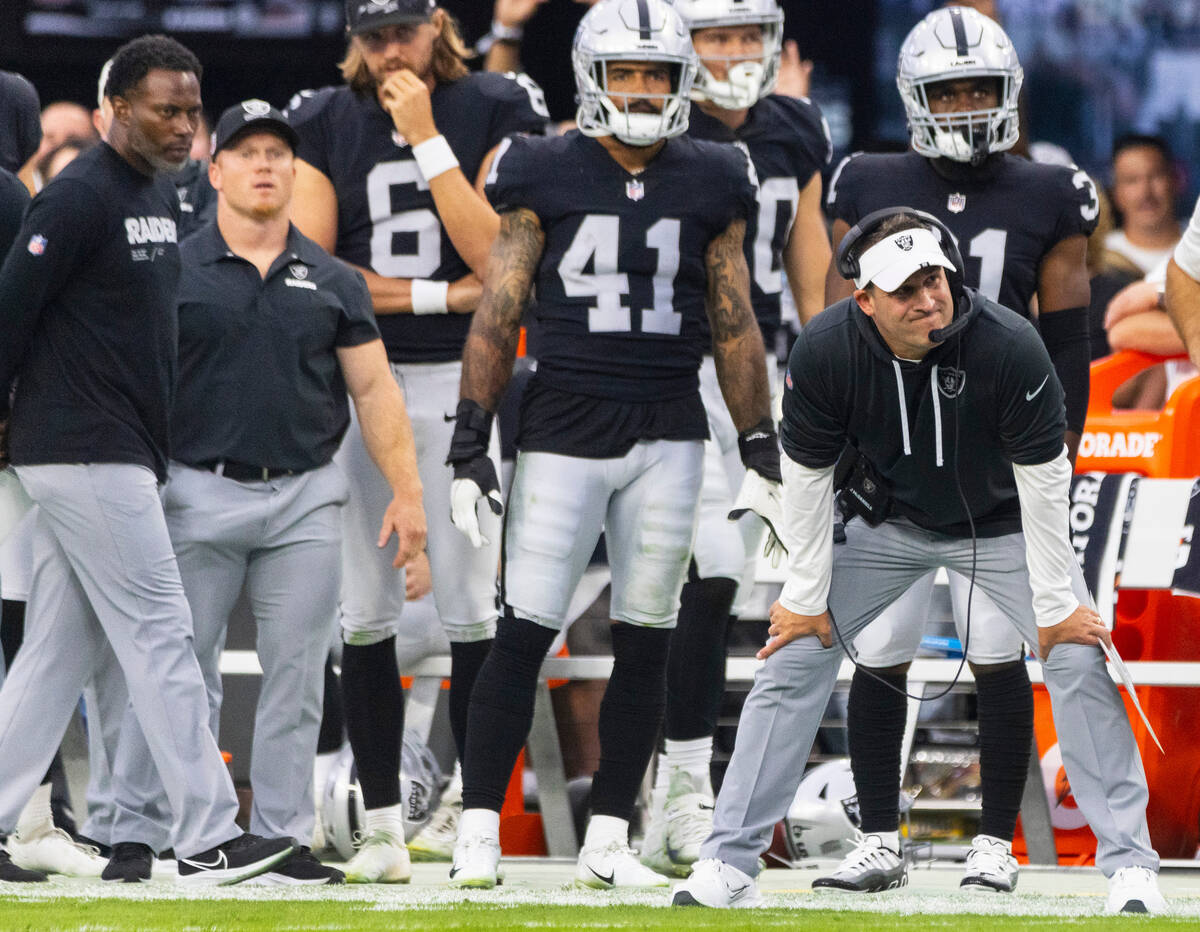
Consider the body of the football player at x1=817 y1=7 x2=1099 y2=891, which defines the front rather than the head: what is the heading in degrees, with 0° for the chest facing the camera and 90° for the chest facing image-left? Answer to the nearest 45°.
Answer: approximately 0°

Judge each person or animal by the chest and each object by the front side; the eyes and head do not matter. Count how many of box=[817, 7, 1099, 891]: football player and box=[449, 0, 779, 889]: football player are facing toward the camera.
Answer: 2

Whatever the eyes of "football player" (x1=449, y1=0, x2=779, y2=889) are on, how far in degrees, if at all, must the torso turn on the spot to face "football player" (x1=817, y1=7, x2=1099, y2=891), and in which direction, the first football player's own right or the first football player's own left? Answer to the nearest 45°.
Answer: approximately 90° to the first football player's own left

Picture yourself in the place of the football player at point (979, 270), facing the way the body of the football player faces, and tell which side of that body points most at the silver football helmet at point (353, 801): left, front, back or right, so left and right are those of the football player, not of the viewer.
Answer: right

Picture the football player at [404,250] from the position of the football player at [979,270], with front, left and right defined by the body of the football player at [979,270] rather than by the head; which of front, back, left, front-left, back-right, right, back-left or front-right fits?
right
